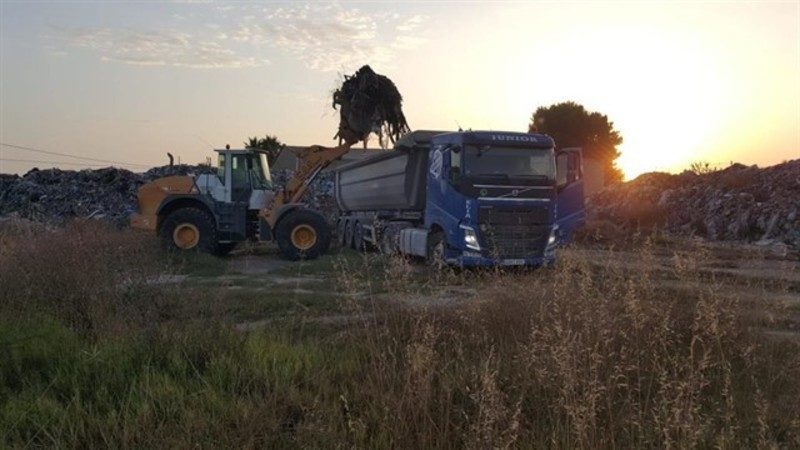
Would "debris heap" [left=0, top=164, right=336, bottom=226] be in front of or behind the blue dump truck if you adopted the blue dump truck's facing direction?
behind

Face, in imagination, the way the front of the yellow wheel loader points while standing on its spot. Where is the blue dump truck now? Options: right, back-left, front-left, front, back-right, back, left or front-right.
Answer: front-right

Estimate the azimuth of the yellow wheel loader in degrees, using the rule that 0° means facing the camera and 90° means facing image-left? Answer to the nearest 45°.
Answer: approximately 270°

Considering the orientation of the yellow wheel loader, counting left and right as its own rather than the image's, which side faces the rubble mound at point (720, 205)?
front

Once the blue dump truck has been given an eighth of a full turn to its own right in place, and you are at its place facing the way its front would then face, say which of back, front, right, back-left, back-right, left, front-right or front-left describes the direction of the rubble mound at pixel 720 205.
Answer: back-left

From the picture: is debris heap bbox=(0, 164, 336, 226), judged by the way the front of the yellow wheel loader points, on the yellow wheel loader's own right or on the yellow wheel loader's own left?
on the yellow wheel loader's own left

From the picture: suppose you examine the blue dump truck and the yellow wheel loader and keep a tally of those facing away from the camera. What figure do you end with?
0

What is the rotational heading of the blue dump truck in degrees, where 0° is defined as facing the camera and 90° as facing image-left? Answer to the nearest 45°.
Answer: approximately 315°
